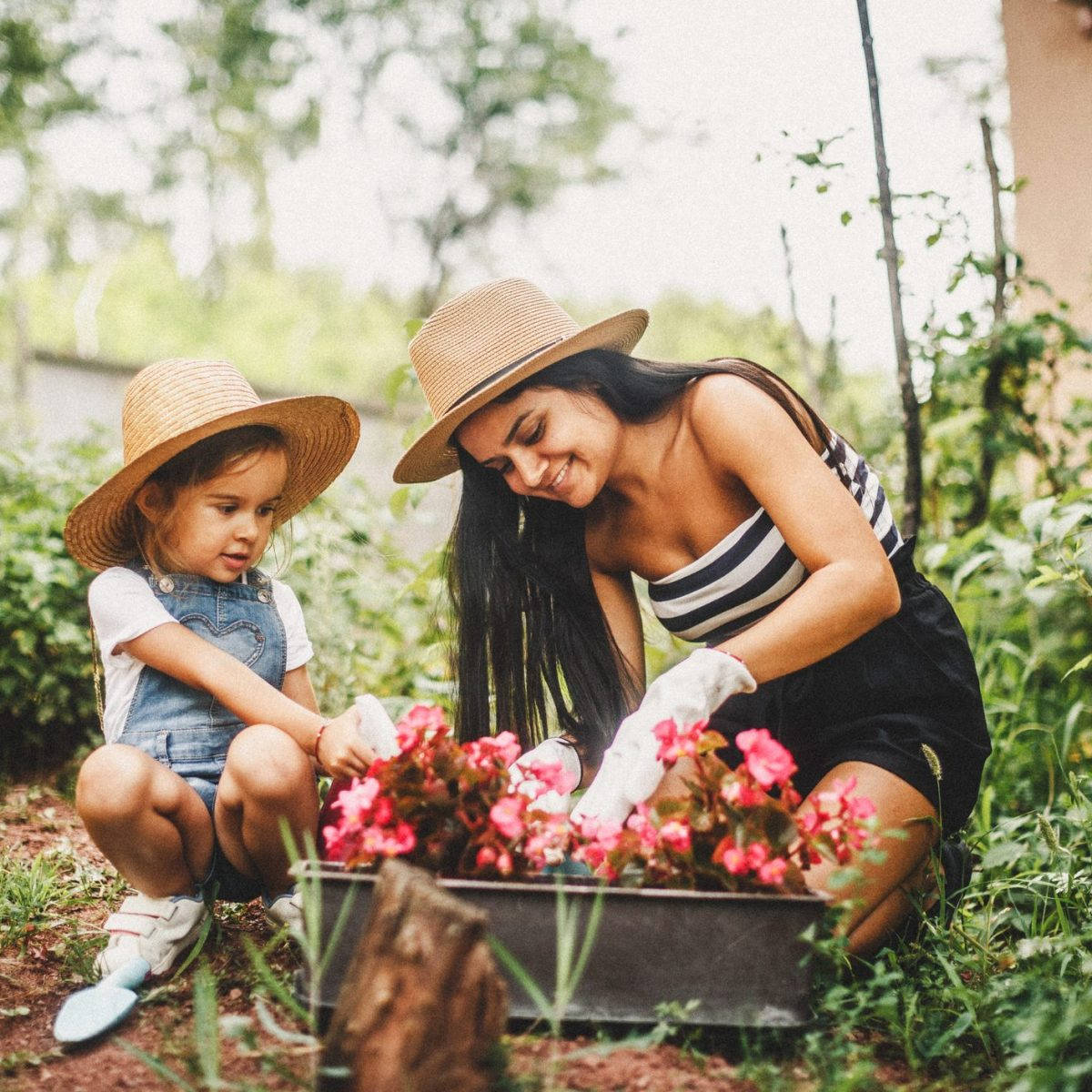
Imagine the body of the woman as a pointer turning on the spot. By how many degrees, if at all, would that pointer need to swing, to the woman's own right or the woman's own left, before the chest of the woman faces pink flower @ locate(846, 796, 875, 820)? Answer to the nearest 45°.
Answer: approximately 45° to the woman's own left

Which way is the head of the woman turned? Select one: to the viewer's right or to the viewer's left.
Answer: to the viewer's left

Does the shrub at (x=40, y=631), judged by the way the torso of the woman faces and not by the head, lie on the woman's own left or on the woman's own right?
on the woman's own right

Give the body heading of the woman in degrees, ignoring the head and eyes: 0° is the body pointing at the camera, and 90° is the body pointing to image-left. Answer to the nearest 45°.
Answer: approximately 45°
